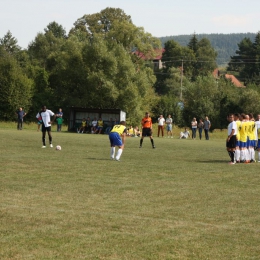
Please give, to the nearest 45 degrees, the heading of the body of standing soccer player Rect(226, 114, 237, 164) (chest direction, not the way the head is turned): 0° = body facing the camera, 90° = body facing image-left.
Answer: approximately 90°
